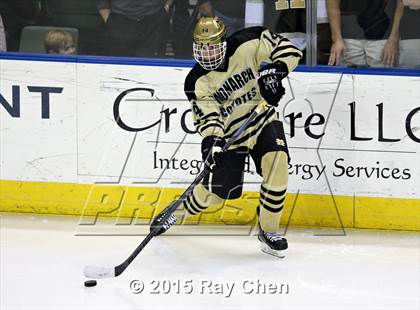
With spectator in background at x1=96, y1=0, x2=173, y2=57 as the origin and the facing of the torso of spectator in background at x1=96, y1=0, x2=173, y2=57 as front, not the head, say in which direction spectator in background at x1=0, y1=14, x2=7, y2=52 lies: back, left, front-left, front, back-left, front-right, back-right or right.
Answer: right

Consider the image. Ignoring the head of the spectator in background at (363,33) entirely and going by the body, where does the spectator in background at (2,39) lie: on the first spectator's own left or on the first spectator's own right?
on the first spectator's own right

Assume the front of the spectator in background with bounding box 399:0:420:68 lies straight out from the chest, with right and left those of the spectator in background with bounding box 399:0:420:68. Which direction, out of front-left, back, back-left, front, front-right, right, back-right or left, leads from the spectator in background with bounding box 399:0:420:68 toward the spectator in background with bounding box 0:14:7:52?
right

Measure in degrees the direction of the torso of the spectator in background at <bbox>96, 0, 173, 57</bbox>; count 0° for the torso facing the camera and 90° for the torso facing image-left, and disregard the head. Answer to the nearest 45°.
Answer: approximately 0°

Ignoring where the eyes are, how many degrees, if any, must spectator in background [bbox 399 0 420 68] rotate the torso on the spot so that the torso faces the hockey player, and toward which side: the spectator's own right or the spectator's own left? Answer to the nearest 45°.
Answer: approximately 45° to the spectator's own right

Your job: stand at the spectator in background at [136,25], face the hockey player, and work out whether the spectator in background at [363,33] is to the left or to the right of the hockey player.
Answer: left
